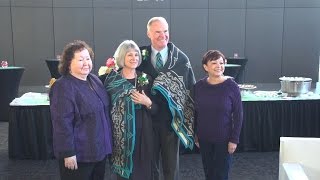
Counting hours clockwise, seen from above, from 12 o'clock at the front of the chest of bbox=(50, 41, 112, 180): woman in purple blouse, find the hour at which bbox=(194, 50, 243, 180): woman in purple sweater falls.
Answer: bbox=(194, 50, 243, 180): woman in purple sweater is roughly at 10 o'clock from bbox=(50, 41, 112, 180): woman in purple blouse.

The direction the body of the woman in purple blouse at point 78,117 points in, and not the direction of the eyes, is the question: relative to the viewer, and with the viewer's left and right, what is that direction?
facing the viewer and to the right of the viewer

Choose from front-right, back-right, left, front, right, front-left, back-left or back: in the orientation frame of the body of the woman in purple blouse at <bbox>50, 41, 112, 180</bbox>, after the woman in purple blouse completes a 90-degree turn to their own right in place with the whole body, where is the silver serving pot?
back

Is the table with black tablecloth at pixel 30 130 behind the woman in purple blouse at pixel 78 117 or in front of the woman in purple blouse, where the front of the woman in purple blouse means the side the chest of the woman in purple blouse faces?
behind

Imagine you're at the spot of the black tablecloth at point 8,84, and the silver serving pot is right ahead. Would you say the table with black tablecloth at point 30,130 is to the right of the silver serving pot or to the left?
right

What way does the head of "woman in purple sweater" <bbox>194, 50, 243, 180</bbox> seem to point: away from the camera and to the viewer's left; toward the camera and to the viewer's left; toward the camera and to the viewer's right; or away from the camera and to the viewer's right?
toward the camera and to the viewer's right

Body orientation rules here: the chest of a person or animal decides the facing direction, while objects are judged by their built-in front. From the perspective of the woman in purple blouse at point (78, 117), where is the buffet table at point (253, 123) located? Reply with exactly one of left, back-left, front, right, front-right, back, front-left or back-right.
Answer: left
